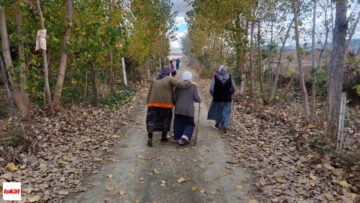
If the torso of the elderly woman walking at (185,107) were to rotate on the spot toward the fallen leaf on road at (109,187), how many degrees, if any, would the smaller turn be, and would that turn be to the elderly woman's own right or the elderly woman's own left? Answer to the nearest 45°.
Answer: approximately 135° to the elderly woman's own left

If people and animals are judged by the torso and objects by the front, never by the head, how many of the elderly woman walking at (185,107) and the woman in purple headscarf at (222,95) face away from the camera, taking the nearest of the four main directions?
2

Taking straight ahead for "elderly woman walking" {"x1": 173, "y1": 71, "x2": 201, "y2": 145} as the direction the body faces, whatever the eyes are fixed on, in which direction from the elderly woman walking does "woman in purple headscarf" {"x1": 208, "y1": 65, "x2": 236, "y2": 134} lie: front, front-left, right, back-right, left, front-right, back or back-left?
front-right

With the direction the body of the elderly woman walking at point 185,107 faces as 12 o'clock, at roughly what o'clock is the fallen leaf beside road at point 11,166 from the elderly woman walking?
The fallen leaf beside road is roughly at 8 o'clock from the elderly woman walking.

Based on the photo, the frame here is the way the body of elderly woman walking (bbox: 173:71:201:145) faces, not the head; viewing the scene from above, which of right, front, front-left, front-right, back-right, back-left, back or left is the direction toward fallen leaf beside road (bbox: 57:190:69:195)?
back-left

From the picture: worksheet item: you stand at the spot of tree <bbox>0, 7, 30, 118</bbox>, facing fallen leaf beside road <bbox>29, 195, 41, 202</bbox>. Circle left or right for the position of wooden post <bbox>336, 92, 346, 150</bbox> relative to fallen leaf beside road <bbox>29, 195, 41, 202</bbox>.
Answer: left

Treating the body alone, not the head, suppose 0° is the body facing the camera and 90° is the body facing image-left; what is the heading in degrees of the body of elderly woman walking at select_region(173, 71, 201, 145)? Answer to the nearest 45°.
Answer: approximately 180°

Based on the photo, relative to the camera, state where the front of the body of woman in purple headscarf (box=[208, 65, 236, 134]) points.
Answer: away from the camera

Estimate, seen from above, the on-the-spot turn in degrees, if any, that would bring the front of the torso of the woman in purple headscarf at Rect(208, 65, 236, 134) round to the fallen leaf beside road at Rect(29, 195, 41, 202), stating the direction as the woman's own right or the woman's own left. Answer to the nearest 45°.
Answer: approximately 135° to the woman's own left

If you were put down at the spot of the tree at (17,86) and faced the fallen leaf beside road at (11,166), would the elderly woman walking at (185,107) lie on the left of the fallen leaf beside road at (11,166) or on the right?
left

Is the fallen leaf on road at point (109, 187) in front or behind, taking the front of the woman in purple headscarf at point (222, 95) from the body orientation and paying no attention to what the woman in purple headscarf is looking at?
behind
